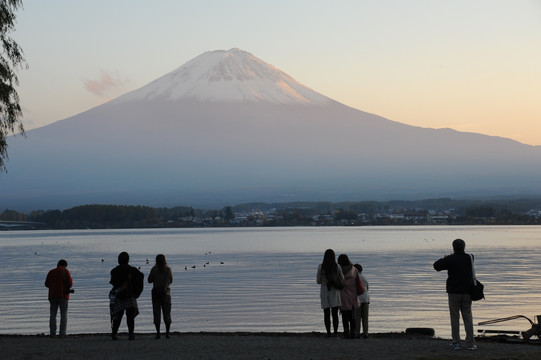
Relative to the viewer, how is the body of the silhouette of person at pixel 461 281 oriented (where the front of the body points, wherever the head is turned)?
away from the camera

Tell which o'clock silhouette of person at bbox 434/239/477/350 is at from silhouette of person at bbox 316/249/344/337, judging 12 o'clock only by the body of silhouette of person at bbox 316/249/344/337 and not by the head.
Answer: silhouette of person at bbox 434/239/477/350 is roughly at 4 o'clock from silhouette of person at bbox 316/249/344/337.

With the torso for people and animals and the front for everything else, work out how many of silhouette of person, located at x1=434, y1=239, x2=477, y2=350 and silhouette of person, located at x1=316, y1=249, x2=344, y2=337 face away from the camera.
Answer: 2

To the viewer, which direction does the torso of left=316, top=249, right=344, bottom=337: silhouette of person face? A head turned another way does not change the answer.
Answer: away from the camera

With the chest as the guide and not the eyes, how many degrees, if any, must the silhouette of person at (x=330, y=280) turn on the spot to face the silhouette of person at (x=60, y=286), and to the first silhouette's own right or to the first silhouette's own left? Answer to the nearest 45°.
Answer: approximately 90° to the first silhouette's own left

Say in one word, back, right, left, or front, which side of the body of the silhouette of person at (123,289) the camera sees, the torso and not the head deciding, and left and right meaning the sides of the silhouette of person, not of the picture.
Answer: back

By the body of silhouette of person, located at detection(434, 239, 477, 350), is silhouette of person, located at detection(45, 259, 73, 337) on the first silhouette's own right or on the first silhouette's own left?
on the first silhouette's own left
